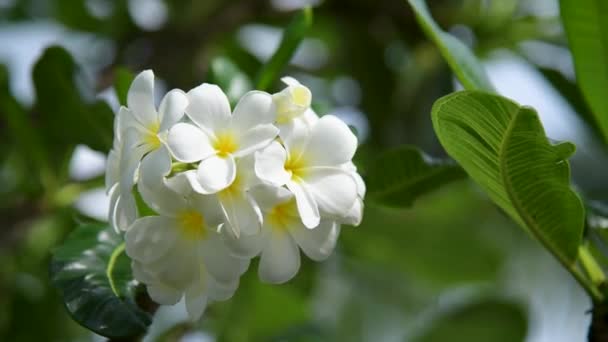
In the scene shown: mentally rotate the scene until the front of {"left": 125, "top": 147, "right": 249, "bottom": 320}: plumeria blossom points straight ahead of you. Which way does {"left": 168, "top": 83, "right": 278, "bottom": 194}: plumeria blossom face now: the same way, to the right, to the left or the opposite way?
the same way

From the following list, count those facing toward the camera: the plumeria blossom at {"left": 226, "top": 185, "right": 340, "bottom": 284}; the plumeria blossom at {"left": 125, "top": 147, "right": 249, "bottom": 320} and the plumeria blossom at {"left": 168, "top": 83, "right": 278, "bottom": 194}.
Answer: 3

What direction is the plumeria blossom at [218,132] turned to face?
toward the camera

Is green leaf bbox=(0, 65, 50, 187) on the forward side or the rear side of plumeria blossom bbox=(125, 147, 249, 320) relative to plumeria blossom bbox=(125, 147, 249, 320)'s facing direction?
on the rear side

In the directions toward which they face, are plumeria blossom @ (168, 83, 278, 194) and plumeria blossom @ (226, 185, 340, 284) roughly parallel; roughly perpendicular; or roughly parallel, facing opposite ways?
roughly parallel

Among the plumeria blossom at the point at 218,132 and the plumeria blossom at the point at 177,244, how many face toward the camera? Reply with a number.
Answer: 2

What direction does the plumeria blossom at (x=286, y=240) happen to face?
toward the camera

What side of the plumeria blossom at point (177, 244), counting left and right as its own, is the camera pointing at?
front
